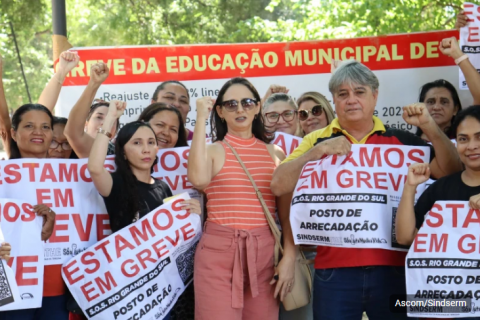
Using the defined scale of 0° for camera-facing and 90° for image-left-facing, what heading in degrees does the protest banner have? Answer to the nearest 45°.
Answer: approximately 0°

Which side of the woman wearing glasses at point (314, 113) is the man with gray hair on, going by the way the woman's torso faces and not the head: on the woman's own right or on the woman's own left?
on the woman's own left

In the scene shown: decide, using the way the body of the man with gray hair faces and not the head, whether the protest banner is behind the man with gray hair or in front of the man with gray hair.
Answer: behind

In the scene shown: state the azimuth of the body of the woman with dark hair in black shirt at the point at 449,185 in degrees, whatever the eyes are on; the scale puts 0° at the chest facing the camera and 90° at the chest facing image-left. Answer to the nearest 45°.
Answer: approximately 0°

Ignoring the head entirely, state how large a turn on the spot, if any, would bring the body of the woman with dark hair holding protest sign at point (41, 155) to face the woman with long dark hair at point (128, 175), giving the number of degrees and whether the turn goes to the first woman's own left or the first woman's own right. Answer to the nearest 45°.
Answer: approximately 45° to the first woman's own left

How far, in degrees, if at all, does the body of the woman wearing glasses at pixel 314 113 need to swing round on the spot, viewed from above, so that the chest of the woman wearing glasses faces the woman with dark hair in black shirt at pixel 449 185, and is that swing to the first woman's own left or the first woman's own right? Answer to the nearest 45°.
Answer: approximately 90° to the first woman's own left
